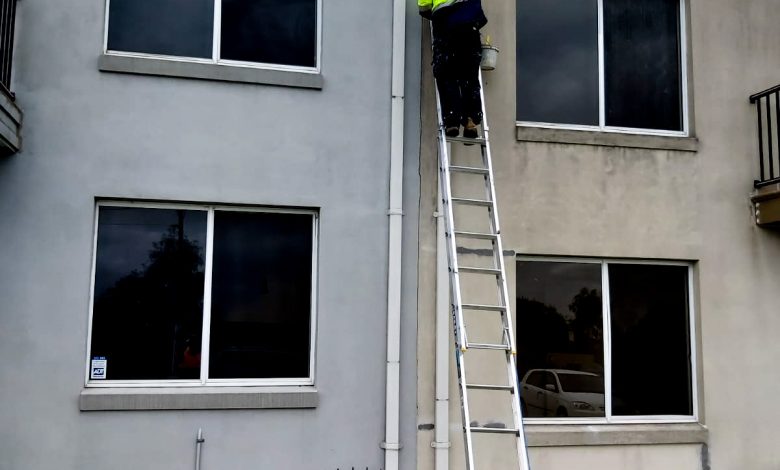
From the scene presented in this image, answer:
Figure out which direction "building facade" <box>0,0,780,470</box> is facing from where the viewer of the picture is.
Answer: facing the viewer

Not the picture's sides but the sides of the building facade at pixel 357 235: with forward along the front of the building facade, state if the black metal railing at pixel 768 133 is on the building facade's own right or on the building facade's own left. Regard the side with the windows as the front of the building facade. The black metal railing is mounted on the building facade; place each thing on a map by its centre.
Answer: on the building facade's own left

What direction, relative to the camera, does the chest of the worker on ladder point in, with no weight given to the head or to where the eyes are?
away from the camera

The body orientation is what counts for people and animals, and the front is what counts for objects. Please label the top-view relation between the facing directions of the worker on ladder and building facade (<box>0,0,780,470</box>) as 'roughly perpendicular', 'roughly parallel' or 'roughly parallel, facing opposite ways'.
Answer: roughly parallel, facing opposite ways

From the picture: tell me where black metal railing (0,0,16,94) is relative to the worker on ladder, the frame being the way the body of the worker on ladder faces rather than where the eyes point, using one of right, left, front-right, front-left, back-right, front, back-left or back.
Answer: left
